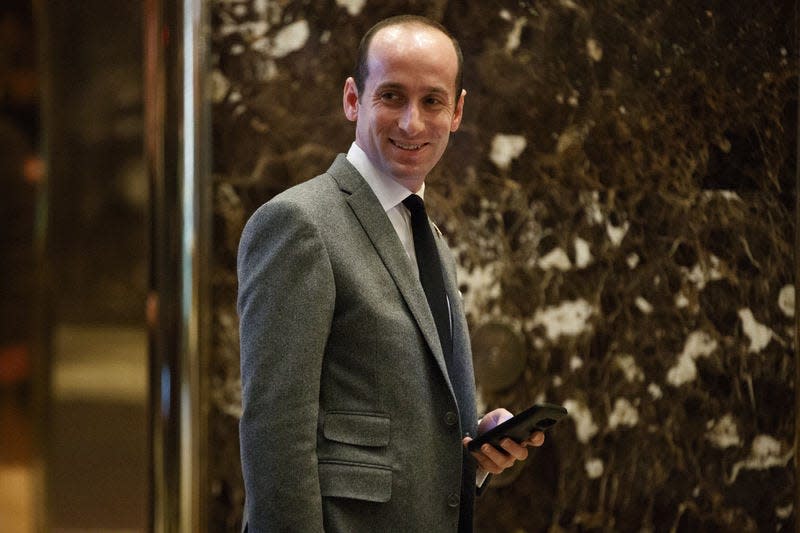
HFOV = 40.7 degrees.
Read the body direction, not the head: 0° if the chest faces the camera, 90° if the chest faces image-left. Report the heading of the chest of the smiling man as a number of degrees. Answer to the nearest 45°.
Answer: approximately 315°
